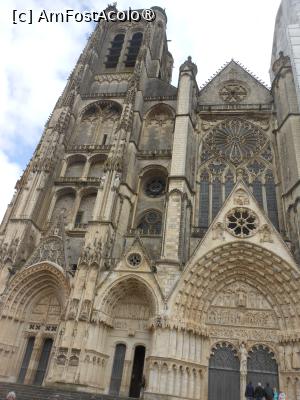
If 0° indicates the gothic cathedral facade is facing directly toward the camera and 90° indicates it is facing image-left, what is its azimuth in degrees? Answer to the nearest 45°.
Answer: approximately 0°
